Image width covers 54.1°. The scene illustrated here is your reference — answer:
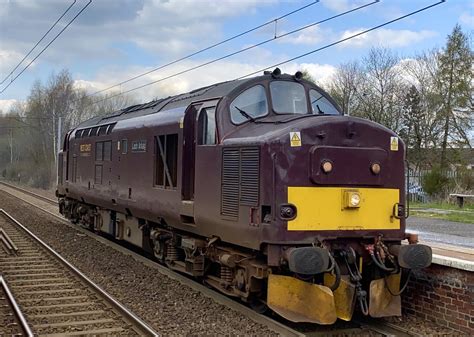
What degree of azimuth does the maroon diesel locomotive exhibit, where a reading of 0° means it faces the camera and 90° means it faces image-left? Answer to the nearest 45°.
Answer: approximately 315°

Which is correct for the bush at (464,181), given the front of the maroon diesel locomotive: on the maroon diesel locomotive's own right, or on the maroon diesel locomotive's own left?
on the maroon diesel locomotive's own left

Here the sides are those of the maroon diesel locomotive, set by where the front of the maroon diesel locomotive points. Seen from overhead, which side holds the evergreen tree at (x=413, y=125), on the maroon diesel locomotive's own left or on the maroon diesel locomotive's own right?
on the maroon diesel locomotive's own left
